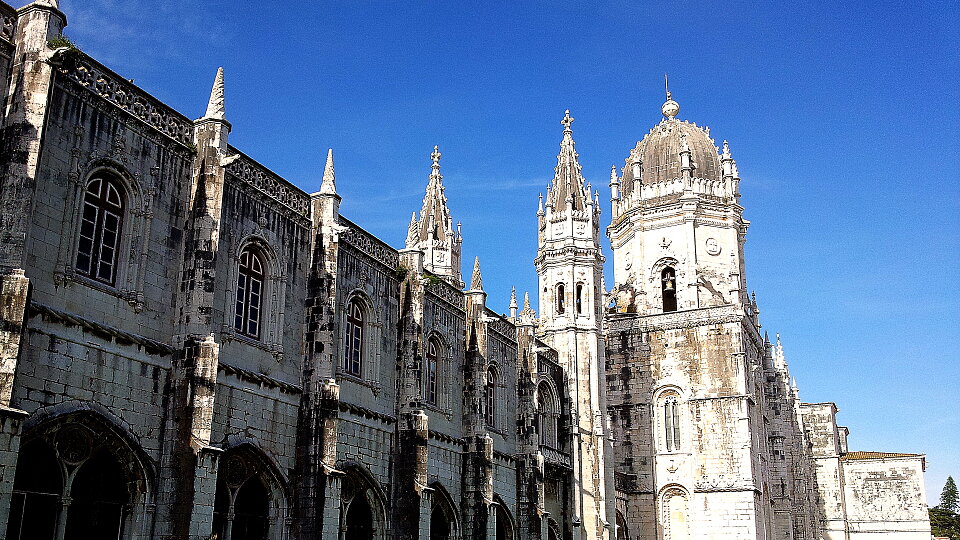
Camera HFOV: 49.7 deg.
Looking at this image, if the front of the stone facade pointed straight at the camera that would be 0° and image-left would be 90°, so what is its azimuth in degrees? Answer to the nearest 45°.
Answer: approximately 315°

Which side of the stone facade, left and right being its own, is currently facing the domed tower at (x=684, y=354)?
left
